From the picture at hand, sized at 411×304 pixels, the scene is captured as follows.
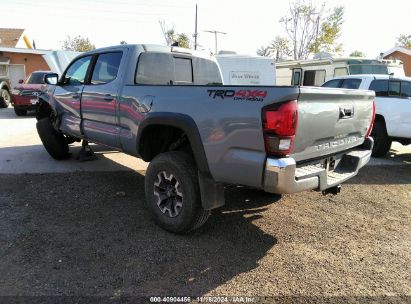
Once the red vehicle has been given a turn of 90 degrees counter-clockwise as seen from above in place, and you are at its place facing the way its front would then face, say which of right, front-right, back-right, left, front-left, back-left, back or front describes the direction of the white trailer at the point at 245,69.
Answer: front-left

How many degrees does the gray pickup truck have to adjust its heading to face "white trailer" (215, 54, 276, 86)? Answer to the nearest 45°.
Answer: approximately 45° to its right

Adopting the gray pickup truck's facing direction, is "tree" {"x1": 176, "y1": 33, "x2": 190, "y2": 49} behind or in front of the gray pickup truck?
in front

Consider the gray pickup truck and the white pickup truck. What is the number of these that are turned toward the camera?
0

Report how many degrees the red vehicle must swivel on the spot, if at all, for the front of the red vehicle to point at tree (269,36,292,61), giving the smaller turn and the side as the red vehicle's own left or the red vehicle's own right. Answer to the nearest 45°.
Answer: approximately 180°

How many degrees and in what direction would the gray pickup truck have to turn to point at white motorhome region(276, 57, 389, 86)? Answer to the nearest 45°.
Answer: approximately 45° to its right

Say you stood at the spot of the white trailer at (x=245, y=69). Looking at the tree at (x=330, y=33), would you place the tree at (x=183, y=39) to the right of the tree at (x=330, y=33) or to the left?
left

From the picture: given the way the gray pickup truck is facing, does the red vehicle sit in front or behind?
in front

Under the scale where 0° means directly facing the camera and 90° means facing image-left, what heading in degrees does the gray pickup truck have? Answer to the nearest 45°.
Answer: approximately 135°

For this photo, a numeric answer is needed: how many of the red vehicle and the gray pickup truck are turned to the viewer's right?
0

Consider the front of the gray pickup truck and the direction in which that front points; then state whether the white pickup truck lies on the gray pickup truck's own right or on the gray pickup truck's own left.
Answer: on the gray pickup truck's own right
